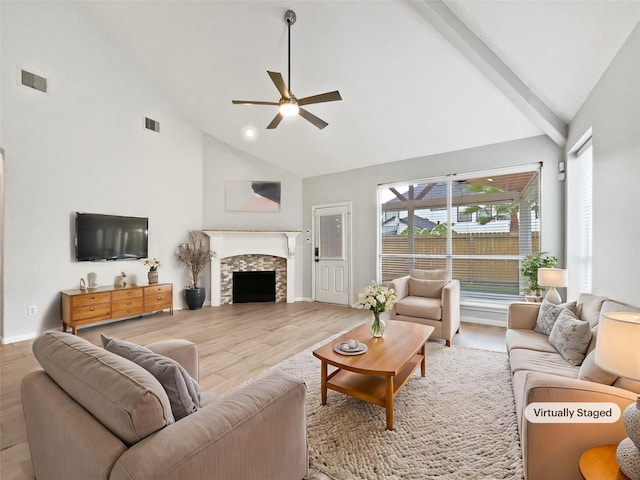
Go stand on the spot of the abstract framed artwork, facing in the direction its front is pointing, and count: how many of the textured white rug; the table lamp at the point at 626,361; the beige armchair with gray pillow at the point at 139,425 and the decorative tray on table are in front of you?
4

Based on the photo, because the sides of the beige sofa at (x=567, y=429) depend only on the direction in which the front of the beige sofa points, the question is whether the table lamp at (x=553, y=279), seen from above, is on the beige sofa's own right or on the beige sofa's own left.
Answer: on the beige sofa's own right

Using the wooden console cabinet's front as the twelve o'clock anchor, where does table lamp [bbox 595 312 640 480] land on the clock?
The table lamp is roughly at 1 o'clock from the wooden console cabinet.

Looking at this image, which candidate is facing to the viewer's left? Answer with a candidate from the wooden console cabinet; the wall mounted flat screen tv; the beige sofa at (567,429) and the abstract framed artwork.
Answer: the beige sofa

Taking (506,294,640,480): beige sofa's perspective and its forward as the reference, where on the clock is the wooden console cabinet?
The wooden console cabinet is roughly at 12 o'clock from the beige sofa.

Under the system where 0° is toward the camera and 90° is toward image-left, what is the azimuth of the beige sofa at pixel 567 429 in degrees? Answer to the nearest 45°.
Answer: approximately 90°

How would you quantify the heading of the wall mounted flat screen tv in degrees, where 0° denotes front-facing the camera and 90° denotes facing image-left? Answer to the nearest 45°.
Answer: approximately 315°

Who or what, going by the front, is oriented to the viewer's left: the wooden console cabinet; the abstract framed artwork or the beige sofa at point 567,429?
the beige sofa

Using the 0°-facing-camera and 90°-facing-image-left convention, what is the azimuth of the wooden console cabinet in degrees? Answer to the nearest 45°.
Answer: approximately 315°

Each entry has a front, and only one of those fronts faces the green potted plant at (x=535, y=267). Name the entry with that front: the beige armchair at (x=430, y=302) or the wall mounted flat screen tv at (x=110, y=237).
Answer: the wall mounted flat screen tv
